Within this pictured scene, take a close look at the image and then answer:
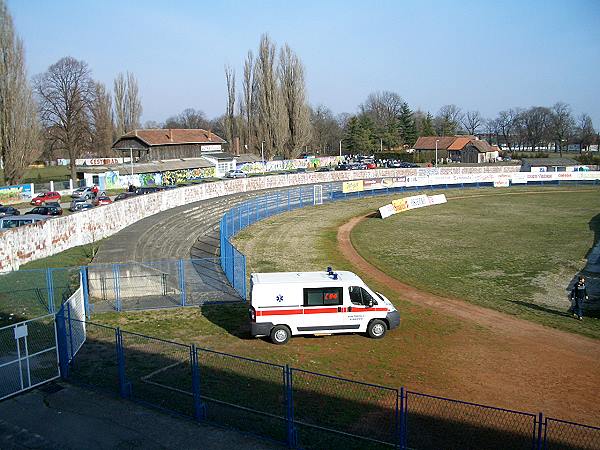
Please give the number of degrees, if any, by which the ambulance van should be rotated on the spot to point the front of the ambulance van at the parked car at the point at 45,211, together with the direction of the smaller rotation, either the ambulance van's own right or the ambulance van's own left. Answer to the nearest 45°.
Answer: approximately 135° to the ambulance van's own left

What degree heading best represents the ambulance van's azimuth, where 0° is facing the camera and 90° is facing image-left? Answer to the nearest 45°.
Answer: approximately 270°

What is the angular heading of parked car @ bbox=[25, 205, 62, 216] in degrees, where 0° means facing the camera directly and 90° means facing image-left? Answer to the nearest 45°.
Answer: approximately 90°

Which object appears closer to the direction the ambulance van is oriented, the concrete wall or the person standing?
the person standing

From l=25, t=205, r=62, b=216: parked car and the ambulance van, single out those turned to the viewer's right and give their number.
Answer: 1

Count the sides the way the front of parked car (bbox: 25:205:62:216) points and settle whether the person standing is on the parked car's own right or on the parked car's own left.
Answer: on the parked car's own left

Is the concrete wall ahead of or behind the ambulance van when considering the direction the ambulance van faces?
behind

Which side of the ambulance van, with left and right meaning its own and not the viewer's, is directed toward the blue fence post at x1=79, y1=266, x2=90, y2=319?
back
